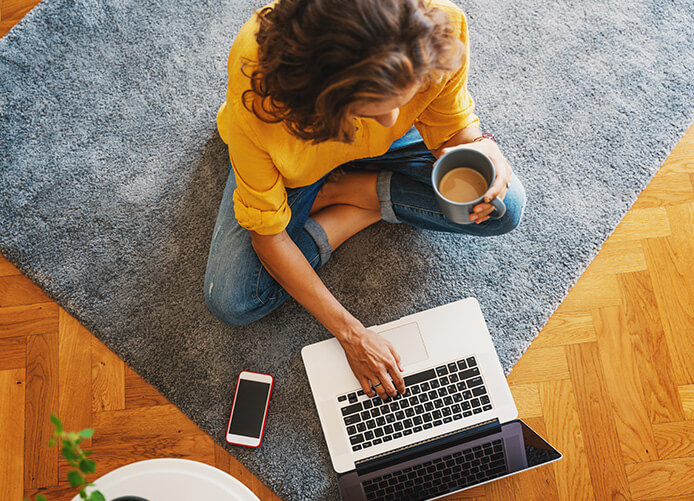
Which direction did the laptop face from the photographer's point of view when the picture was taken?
facing away from the viewer
